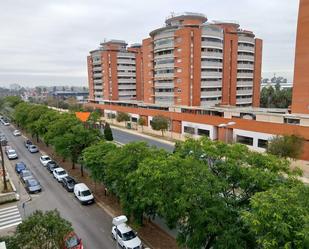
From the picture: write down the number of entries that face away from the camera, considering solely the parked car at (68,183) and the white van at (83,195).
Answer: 0

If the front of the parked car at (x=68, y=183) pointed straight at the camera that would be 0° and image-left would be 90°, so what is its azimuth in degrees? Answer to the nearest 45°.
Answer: approximately 315°

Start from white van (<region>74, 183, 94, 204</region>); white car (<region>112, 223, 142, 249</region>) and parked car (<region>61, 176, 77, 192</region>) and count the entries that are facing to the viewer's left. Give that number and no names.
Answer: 0

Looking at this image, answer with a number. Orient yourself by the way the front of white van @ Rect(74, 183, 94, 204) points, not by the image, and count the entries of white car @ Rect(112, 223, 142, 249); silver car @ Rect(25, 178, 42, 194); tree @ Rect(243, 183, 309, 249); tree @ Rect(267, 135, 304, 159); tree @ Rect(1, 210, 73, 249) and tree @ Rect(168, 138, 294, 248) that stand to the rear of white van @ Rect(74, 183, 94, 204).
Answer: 1

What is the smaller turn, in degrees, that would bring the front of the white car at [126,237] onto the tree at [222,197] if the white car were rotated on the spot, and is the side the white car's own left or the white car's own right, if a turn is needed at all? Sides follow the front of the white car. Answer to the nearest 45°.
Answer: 0° — it already faces it

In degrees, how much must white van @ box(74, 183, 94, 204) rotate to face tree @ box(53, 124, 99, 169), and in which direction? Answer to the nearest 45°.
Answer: approximately 135° to its left

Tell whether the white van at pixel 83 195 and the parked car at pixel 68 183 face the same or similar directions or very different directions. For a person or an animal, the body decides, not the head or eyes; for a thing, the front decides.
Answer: same or similar directions
